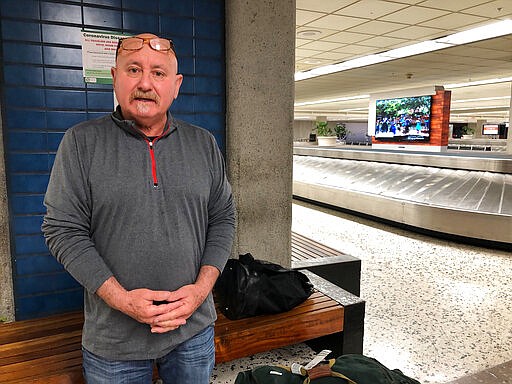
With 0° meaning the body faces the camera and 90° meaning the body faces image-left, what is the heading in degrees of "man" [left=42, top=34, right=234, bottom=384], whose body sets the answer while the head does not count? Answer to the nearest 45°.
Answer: approximately 0°

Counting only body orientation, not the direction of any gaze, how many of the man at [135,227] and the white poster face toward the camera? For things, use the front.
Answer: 2

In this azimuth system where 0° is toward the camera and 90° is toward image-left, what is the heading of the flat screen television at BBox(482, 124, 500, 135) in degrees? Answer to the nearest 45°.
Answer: approximately 0°

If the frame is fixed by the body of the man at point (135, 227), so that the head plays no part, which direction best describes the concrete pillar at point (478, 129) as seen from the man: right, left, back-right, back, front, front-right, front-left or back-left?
back-left

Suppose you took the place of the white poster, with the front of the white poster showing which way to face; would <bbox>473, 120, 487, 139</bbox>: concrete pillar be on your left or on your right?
on your left

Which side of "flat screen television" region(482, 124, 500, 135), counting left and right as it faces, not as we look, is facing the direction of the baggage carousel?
front

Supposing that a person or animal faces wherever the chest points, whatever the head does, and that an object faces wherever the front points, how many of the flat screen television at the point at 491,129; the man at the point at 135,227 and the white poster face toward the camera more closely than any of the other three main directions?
3

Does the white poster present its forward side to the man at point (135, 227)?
yes

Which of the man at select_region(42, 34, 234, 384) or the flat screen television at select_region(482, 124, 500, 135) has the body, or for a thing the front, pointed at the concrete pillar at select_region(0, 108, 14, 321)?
the flat screen television
